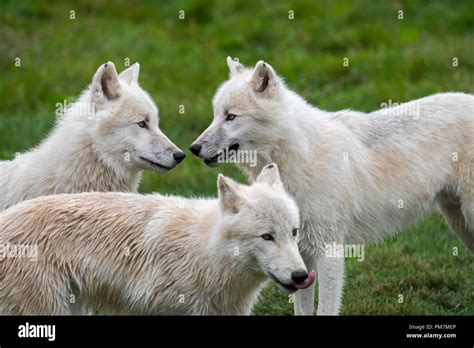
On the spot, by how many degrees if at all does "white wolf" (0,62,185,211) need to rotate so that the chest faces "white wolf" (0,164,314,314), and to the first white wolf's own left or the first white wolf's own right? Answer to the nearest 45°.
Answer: approximately 90° to the first white wolf's own right

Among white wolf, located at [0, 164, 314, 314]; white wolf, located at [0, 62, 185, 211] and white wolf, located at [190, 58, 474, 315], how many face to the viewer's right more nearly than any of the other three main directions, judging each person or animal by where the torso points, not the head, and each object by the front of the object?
2

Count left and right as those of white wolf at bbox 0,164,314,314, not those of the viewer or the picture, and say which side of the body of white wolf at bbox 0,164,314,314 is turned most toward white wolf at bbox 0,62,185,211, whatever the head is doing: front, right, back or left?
left

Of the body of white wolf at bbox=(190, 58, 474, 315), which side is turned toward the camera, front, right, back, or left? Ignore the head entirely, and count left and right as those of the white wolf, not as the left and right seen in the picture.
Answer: left

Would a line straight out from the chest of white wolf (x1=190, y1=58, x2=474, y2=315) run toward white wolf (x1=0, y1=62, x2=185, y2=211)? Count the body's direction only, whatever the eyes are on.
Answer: yes

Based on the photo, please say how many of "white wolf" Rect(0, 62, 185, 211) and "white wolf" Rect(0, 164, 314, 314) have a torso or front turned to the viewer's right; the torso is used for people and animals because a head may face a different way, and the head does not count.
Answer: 2

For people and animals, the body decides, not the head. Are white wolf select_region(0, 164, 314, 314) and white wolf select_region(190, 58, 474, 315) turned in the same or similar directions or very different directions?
very different directions

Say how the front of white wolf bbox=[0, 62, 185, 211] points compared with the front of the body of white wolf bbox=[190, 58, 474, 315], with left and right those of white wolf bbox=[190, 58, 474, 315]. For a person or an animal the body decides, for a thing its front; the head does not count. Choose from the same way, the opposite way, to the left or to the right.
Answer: the opposite way

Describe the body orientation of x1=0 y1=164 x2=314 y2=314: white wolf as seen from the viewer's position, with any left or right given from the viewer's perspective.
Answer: facing to the right of the viewer

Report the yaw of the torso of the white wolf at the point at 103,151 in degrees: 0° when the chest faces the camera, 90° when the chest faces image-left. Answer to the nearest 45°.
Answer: approximately 270°

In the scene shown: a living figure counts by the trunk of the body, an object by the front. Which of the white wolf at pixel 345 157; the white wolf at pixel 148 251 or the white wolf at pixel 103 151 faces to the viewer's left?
the white wolf at pixel 345 157

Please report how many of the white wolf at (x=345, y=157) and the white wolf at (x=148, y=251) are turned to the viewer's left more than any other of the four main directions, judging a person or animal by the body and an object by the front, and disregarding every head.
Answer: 1

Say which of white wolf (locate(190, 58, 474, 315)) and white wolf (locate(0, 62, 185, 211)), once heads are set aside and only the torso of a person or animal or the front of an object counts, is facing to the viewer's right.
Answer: white wolf (locate(0, 62, 185, 211))
